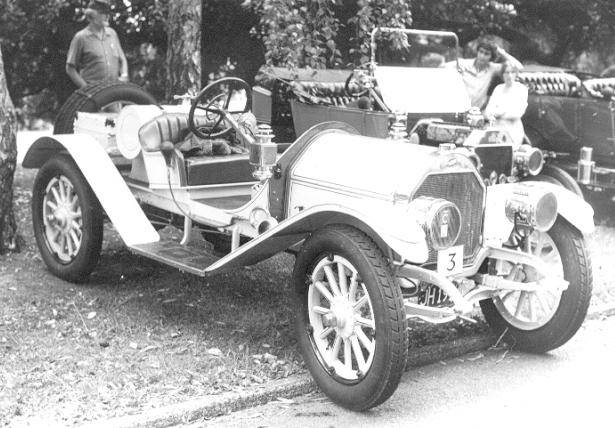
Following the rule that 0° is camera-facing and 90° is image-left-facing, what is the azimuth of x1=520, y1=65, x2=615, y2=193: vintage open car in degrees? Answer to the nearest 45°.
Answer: approximately 270°

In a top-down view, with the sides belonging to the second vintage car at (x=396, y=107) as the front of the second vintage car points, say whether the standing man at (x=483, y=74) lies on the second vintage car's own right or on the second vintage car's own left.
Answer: on the second vintage car's own left

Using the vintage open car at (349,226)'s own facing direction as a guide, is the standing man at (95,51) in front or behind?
behind

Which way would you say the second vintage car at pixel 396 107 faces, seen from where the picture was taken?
facing the viewer and to the right of the viewer

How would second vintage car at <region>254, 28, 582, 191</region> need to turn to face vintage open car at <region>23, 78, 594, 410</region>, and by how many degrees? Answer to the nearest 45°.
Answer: approximately 45° to its right

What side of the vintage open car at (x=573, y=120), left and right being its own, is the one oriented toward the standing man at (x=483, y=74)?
back

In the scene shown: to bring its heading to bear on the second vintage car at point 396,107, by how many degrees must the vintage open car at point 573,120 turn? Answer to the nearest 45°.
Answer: approximately 135° to its right

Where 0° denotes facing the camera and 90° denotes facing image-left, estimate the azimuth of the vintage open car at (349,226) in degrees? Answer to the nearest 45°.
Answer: approximately 315°

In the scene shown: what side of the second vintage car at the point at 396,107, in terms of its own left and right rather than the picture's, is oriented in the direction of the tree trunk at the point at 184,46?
back

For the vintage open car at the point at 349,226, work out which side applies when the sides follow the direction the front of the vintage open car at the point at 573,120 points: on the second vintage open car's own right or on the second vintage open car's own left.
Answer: on the second vintage open car's own right

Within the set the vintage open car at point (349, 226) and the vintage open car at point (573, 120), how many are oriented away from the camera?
0

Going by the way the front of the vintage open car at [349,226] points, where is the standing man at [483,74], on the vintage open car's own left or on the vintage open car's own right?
on the vintage open car's own left

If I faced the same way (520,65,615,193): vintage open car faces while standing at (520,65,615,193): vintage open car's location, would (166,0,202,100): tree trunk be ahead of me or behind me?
behind
